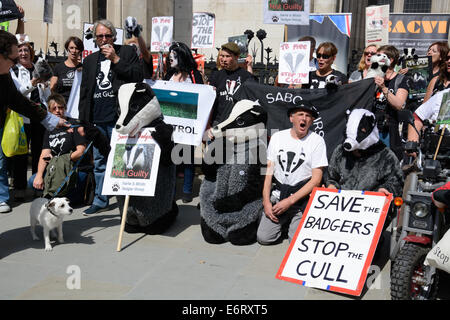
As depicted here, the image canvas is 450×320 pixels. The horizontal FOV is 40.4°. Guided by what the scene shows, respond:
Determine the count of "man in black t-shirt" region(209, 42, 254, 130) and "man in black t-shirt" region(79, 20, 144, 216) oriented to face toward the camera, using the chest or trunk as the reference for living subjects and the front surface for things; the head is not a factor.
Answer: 2

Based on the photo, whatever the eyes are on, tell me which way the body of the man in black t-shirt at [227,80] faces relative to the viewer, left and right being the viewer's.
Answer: facing the viewer

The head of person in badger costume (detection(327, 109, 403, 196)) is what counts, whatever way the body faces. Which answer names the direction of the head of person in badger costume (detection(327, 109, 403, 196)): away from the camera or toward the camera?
toward the camera

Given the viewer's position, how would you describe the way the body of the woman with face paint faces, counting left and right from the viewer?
facing the viewer and to the left of the viewer

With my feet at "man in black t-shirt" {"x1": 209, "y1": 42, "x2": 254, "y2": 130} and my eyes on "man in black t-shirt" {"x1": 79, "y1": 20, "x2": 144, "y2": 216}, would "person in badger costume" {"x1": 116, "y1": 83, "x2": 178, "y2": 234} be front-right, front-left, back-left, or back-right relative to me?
front-left

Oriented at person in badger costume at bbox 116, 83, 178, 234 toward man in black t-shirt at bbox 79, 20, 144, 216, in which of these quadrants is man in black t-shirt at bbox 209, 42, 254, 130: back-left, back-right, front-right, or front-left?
front-right

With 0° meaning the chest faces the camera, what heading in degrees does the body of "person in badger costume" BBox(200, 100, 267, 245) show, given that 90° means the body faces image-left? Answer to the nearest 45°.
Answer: approximately 45°

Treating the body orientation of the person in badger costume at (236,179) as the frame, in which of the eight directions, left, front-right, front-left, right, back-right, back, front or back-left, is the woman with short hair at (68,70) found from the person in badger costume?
right

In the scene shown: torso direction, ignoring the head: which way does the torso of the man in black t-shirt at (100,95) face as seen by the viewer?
toward the camera

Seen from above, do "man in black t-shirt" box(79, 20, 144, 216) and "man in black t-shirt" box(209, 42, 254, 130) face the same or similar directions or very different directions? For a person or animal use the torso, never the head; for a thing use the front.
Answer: same or similar directions

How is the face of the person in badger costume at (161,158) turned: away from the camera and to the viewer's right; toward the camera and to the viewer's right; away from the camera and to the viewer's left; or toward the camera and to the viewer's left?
toward the camera and to the viewer's left

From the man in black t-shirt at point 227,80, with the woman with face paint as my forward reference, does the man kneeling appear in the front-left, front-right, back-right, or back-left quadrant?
back-left

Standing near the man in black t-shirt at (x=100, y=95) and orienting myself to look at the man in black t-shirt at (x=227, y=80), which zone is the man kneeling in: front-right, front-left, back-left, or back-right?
front-right
